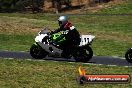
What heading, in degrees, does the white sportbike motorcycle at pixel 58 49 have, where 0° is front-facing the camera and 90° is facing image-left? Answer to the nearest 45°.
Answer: approximately 90°
